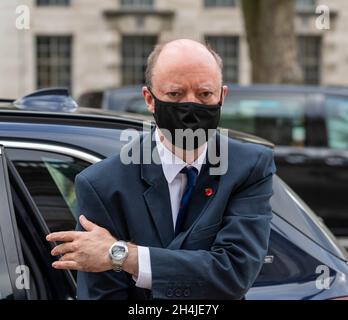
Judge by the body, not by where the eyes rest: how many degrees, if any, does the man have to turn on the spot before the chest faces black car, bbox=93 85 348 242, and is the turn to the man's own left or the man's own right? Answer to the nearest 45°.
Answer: approximately 180°

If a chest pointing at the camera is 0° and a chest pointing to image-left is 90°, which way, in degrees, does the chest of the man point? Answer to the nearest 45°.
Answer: approximately 0°
